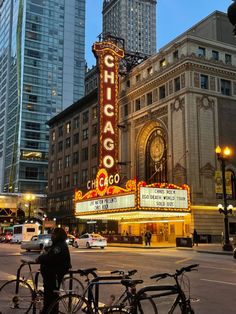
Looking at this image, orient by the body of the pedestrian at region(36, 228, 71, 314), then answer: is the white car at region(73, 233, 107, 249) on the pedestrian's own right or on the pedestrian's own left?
on the pedestrian's own right

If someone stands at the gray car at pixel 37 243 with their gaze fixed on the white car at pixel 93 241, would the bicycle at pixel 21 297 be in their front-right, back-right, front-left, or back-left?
back-right
